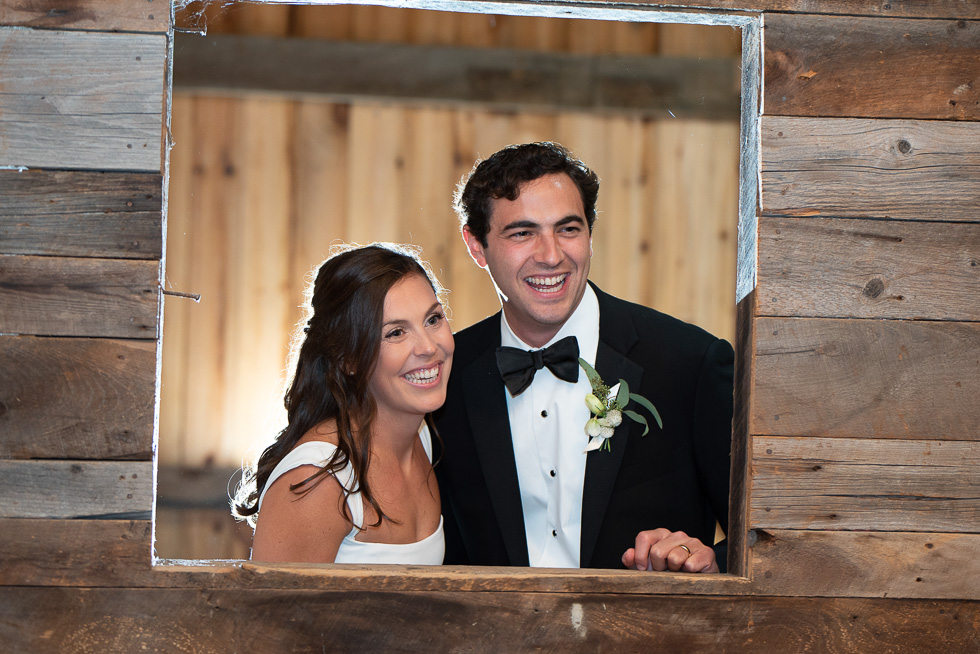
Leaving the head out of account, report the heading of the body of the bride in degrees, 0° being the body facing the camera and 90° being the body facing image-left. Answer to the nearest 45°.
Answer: approximately 315°

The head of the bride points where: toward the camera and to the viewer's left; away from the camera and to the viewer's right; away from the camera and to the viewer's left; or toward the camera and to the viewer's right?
toward the camera and to the viewer's right
